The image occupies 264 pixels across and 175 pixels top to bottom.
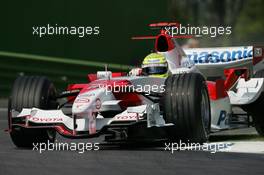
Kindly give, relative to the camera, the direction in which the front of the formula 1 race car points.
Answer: facing the viewer and to the left of the viewer
